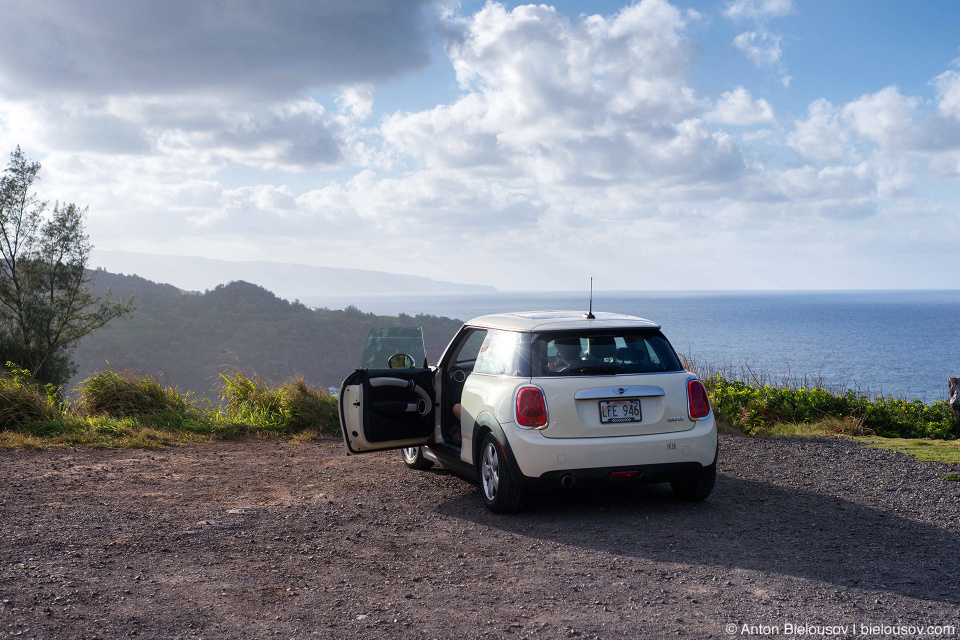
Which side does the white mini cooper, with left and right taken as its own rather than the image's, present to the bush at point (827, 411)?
right

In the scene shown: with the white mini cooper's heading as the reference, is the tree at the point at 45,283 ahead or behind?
ahead

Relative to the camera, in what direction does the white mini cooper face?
facing away from the viewer and to the left of the viewer

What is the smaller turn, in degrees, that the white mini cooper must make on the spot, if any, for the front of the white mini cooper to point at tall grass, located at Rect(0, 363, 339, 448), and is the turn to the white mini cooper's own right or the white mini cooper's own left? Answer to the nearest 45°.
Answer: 0° — it already faces it

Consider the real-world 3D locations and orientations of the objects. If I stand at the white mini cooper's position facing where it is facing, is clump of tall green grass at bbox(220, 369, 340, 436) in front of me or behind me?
in front
